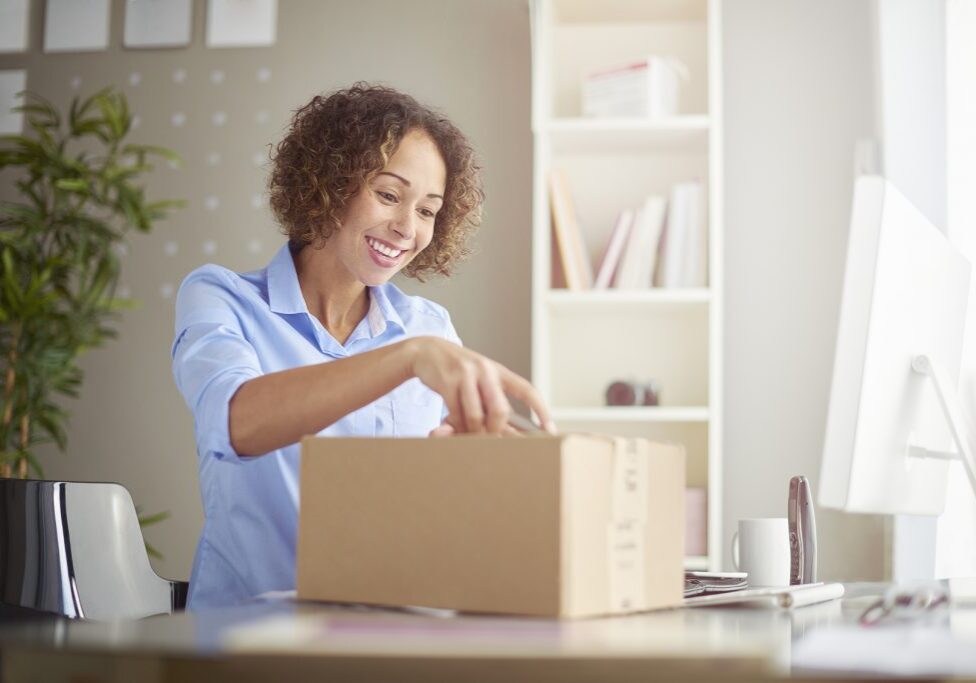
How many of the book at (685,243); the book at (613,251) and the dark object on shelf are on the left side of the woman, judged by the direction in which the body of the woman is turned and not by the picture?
3

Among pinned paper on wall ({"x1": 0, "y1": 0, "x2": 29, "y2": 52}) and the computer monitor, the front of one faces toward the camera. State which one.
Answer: the pinned paper on wall

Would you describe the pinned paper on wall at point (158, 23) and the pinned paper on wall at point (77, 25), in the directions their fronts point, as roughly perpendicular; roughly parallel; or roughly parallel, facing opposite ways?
roughly parallel

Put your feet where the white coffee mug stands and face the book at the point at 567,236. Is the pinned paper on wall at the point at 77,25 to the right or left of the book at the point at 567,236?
left

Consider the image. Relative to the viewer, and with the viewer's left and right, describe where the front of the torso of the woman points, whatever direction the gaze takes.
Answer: facing the viewer and to the right of the viewer

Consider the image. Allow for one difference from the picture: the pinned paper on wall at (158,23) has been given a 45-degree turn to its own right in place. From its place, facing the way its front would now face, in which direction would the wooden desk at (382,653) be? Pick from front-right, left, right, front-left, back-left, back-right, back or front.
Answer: front-left

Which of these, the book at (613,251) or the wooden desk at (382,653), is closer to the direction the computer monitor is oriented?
the book

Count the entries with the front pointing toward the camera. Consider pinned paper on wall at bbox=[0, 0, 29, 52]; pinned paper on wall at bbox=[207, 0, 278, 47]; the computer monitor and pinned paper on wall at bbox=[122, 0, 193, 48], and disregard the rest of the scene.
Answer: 3

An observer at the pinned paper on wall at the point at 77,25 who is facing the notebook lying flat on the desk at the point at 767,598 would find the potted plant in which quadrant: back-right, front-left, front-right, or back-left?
front-right

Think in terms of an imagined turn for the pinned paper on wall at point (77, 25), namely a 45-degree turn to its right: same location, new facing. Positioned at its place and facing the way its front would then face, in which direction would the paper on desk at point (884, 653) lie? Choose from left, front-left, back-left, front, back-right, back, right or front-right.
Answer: front-left

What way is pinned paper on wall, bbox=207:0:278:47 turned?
toward the camera

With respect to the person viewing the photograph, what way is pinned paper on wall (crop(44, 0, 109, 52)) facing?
facing the viewer

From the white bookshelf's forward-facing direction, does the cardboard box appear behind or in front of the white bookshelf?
in front

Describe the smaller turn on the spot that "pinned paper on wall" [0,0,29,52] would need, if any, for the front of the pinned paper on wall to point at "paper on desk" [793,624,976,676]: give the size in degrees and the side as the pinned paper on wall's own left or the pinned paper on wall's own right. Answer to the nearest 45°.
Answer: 0° — it already faces it
